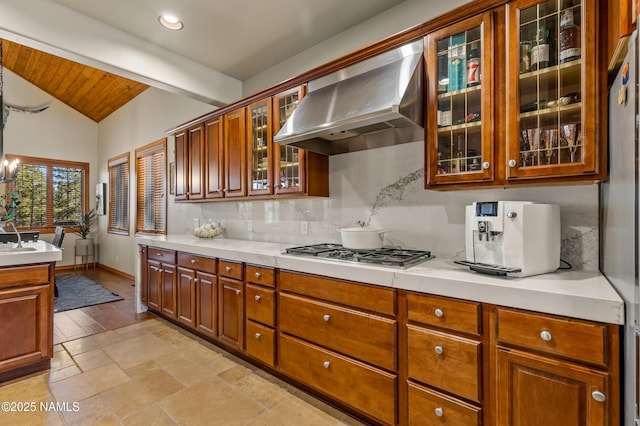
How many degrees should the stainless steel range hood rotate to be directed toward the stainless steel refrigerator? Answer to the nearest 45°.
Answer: approximately 90° to its left

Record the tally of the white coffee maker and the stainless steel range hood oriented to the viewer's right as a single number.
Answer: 0

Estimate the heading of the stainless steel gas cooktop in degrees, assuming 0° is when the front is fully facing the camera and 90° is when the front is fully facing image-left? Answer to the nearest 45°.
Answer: approximately 45°

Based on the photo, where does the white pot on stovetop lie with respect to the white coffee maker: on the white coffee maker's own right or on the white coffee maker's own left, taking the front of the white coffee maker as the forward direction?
on the white coffee maker's own right

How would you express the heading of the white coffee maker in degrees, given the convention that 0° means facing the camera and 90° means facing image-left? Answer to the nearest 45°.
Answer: approximately 45°

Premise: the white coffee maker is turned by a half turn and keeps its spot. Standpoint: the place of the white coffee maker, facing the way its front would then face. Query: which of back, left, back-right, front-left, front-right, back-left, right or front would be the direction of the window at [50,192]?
back-left

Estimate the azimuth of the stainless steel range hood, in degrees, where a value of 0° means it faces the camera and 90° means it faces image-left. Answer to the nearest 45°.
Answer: approximately 45°

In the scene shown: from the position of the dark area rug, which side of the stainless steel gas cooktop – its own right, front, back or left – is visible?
right

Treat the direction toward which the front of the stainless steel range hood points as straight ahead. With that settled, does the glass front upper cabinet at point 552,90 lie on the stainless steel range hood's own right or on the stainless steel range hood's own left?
on the stainless steel range hood's own left

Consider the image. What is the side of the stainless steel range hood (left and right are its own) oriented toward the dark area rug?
right
